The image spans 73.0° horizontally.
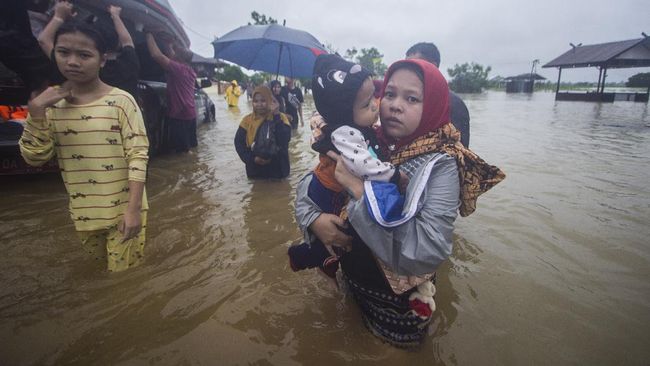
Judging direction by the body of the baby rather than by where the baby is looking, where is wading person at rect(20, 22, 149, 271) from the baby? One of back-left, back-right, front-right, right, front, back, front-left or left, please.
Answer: back

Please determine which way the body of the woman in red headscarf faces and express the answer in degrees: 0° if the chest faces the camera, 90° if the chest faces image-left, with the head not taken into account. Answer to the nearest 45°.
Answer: approximately 45°

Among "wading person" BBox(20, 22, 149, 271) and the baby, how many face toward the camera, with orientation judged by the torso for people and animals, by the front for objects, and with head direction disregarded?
1

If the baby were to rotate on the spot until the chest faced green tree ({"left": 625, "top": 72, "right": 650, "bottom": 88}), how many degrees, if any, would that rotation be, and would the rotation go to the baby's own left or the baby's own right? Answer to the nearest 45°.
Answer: approximately 45° to the baby's own left

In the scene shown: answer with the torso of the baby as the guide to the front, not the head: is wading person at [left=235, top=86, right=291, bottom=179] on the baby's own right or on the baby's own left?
on the baby's own left

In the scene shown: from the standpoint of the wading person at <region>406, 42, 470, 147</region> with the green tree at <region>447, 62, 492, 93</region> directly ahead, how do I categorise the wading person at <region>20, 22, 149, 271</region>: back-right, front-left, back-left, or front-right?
back-left

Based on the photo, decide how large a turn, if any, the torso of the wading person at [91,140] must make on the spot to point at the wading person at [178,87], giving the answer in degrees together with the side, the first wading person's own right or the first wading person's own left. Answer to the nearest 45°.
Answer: approximately 180°

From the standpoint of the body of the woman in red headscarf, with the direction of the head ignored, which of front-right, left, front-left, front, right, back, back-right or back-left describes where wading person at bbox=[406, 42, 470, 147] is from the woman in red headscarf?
back-right

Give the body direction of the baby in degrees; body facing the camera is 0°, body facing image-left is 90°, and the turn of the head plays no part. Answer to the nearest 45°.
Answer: approximately 270°

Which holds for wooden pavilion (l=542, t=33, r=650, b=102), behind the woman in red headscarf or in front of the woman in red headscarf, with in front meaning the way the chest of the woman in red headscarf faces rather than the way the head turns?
behind

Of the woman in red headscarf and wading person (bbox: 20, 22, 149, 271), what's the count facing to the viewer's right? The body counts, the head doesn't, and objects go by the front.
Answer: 0

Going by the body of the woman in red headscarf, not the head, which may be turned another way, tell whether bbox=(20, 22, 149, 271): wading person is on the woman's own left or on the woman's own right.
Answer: on the woman's own right

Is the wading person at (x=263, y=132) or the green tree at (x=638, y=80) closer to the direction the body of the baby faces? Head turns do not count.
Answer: the green tree
